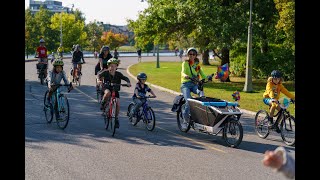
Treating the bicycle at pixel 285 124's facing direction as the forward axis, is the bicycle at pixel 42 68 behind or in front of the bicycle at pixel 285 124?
behind

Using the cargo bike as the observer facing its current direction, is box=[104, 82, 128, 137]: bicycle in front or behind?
behind

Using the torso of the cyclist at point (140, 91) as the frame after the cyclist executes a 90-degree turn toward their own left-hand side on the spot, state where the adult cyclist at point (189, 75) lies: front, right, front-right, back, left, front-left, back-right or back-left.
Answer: front-right

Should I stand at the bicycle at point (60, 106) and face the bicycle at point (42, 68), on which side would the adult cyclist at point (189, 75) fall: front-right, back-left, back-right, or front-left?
back-right

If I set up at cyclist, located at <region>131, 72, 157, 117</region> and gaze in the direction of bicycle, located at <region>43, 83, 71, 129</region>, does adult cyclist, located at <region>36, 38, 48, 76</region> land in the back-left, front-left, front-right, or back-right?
front-right

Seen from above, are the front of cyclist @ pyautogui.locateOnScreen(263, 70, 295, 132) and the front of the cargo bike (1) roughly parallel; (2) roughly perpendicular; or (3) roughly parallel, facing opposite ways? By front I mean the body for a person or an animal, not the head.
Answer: roughly parallel

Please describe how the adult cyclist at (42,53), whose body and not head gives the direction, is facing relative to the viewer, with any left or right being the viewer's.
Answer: facing the viewer

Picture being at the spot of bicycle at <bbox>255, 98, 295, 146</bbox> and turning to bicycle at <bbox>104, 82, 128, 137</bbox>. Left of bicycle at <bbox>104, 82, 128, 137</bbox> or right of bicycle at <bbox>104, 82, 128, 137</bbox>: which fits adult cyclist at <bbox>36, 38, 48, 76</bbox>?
right

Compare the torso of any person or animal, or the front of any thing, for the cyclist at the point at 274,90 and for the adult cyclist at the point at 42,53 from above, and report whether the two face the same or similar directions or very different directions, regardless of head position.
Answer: same or similar directions

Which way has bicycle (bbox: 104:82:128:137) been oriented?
toward the camera

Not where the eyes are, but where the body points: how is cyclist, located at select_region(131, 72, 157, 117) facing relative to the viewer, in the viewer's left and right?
facing the viewer and to the right of the viewer

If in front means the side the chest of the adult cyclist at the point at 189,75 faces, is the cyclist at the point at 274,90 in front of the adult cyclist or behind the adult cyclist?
in front

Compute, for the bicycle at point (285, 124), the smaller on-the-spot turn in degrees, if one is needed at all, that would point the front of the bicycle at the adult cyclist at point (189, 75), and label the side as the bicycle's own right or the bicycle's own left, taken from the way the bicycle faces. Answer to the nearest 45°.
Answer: approximately 135° to the bicycle's own right

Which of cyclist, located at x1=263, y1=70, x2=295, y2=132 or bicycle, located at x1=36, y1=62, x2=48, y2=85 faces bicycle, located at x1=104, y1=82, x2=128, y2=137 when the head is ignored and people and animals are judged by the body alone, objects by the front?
bicycle, located at x1=36, y1=62, x2=48, y2=85

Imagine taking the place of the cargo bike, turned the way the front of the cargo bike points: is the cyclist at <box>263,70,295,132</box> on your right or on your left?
on your left
